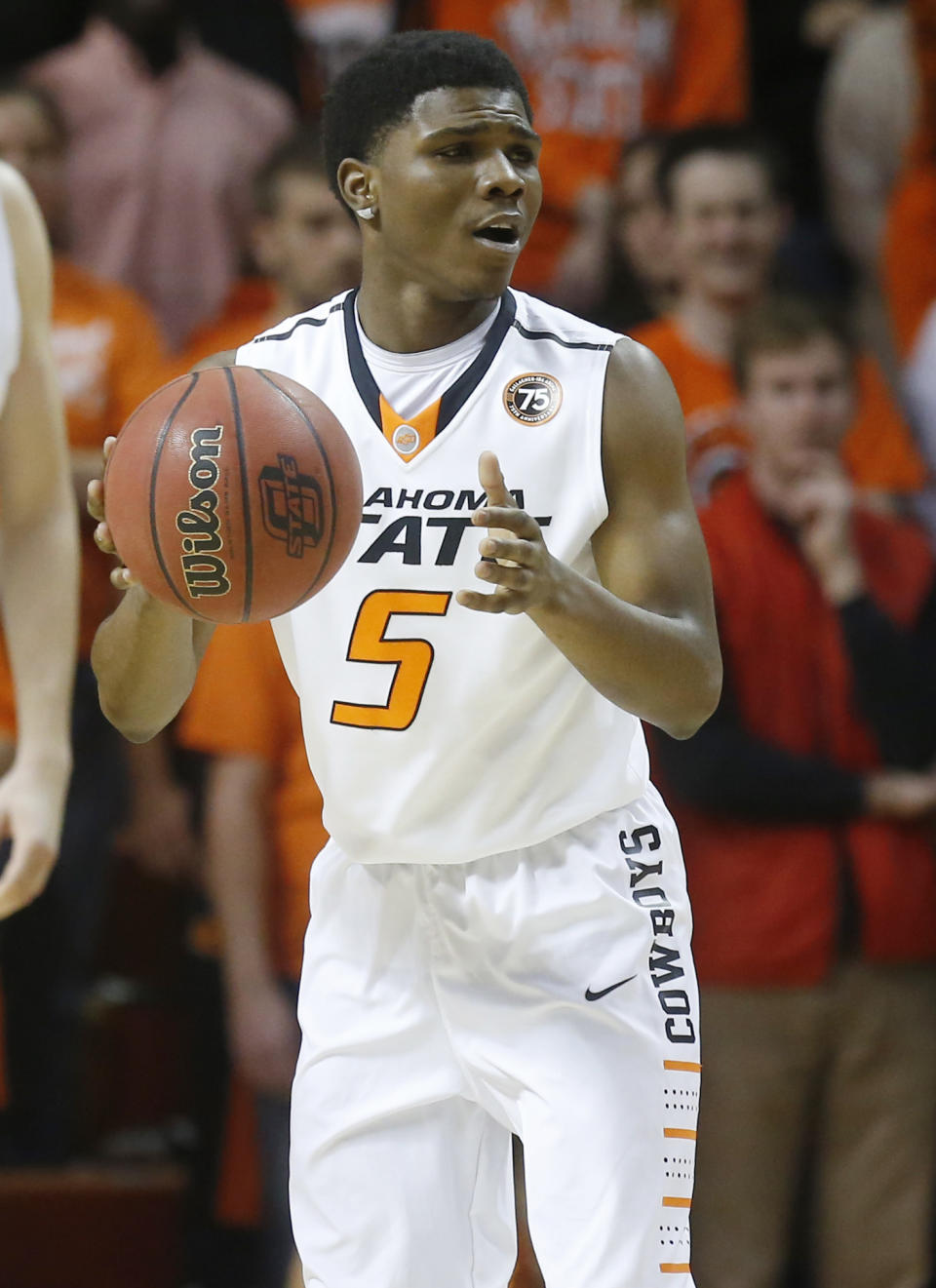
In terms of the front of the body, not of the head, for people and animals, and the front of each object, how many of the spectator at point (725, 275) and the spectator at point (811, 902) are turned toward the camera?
2

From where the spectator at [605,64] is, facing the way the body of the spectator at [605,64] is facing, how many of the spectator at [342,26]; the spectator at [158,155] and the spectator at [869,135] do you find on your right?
2

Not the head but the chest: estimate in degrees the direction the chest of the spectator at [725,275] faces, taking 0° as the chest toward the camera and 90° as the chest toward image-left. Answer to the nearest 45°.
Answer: approximately 0°

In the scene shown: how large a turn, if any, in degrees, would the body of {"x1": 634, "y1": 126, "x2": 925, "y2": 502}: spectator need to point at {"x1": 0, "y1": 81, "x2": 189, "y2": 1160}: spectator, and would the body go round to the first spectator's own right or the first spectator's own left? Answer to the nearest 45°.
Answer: approximately 45° to the first spectator's own right

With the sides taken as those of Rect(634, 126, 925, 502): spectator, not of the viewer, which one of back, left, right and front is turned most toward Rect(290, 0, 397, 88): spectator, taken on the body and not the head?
right

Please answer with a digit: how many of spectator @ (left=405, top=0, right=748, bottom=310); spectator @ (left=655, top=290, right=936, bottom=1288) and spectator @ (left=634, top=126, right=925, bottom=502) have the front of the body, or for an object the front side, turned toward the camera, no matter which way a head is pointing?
3

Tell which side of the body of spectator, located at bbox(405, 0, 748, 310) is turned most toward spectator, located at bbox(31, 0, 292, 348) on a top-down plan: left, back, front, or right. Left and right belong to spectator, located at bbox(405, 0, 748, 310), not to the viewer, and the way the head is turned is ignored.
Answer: right
